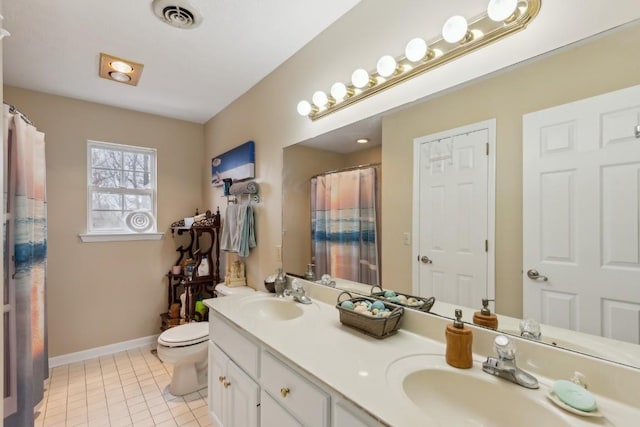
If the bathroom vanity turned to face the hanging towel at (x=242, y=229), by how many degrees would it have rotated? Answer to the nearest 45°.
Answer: approximately 90° to its right

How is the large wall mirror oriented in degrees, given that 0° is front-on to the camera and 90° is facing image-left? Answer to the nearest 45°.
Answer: approximately 45°

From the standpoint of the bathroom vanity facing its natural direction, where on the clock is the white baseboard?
The white baseboard is roughly at 2 o'clock from the bathroom vanity.

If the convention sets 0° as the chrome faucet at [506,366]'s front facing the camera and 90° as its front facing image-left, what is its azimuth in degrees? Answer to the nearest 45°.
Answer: approximately 45°

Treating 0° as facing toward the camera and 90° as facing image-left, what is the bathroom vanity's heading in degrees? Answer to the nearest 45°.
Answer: approximately 45°

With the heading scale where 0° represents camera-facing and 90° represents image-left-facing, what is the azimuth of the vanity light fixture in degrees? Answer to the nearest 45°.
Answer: approximately 45°
